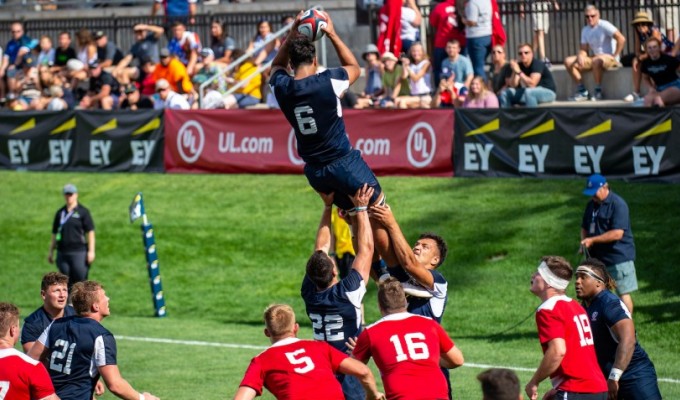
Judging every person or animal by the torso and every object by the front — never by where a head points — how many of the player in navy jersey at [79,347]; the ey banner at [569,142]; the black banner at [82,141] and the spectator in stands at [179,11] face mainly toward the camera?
3

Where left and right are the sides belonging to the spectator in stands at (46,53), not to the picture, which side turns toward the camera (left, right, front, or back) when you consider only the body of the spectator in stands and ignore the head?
front

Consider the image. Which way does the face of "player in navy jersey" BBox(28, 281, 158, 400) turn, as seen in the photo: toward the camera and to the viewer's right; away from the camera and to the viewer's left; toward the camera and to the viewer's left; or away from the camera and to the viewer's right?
away from the camera and to the viewer's right

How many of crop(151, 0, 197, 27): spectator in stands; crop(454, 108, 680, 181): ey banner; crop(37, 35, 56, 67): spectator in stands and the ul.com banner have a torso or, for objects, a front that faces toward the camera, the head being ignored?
4

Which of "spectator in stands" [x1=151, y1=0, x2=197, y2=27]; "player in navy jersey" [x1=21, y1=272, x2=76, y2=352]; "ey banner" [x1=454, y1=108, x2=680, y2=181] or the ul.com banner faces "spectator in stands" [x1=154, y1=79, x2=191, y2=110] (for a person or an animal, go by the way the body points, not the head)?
"spectator in stands" [x1=151, y1=0, x2=197, y2=27]

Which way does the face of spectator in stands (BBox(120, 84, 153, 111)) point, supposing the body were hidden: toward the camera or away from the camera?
toward the camera

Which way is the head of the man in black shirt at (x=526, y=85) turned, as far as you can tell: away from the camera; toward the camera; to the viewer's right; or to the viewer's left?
toward the camera

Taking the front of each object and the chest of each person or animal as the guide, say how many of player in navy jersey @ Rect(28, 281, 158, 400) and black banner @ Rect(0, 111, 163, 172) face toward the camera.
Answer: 1

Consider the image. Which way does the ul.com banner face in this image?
toward the camera

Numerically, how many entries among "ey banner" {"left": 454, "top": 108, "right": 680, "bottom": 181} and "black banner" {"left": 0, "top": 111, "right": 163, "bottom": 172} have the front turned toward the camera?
2

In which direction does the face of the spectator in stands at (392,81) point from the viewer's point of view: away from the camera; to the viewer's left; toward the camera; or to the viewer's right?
toward the camera

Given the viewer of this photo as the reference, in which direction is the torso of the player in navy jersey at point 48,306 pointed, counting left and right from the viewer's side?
facing the viewer and to the right of the viewer

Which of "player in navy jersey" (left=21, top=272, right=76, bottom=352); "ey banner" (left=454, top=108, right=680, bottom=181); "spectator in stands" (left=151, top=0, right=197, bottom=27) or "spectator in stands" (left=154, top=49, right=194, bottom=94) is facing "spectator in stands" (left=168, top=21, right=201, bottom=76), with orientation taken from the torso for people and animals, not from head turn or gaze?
"spectator in stands" (left=151, top=0, right=197, bottom=27)

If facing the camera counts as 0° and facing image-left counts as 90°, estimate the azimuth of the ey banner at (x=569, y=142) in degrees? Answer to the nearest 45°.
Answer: approximately 0°
